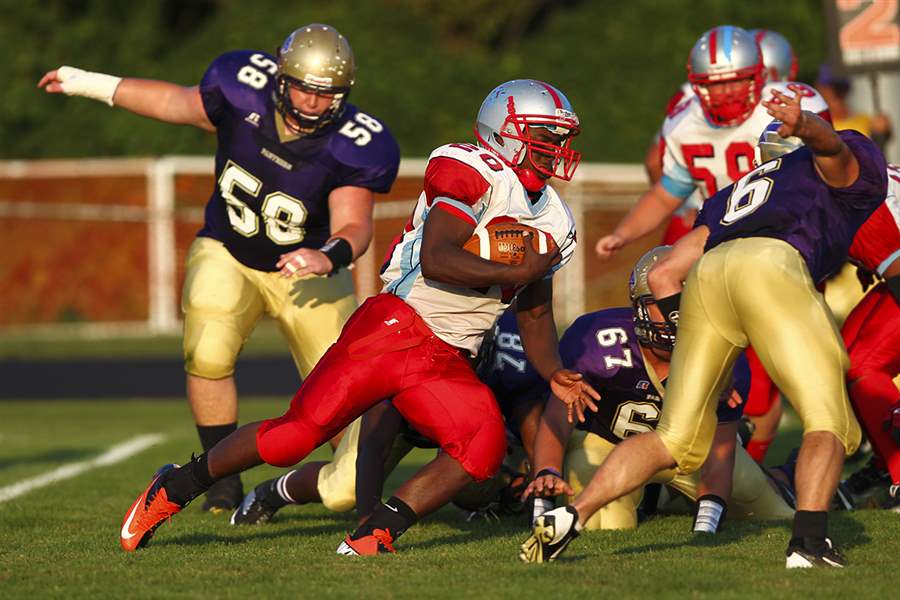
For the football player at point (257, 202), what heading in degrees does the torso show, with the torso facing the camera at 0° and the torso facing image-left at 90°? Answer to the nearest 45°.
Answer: approximately 0°

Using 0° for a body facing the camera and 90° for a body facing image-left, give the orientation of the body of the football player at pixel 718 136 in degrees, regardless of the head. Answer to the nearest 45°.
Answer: approximately 0°

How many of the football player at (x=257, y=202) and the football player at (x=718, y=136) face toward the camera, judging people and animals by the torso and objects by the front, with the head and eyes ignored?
2

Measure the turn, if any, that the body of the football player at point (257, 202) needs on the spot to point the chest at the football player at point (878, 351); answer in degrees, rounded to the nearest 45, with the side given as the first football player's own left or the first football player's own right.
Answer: approximately 90° to the first football player's own left

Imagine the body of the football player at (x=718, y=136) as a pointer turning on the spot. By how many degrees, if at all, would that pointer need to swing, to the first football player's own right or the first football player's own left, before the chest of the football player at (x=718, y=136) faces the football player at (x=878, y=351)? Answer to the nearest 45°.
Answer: approximately 45° to the first football player's own left
